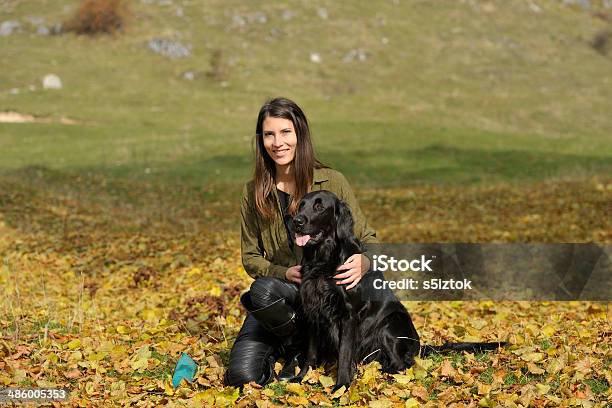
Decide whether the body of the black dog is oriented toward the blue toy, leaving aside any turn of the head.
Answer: no

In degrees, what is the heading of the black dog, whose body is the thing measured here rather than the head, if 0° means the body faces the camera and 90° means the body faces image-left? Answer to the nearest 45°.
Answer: approximately 45°

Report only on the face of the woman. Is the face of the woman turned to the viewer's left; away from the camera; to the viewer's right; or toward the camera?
toward the camera

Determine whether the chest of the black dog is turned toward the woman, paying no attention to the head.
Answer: no
